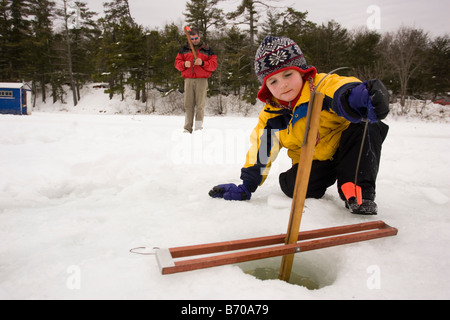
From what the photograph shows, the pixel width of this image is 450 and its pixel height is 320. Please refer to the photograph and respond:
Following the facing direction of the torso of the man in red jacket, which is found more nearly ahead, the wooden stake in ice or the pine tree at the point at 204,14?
the wooden stake in ice

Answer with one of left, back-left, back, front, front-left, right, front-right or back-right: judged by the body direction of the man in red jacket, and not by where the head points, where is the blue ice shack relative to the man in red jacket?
back-right

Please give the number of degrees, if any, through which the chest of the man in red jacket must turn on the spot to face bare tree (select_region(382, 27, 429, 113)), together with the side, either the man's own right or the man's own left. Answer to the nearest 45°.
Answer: approximately 135° to the man's own left

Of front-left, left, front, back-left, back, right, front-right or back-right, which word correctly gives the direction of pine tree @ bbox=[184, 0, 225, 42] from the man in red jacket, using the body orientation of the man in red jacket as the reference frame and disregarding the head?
back

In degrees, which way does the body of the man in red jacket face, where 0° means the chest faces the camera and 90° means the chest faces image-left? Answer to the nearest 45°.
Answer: approximately 0°

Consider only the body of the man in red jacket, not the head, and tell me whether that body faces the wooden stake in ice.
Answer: yes
